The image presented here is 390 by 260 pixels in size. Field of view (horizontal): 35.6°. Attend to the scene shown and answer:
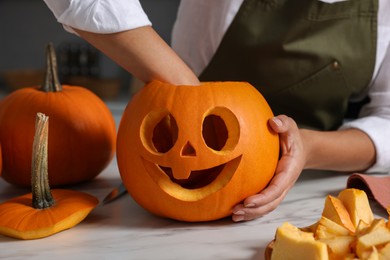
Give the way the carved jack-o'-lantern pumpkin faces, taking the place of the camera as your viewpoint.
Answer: facing the viewer

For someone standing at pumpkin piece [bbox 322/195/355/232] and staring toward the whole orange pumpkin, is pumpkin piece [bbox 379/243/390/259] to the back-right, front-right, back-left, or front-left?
back-left
